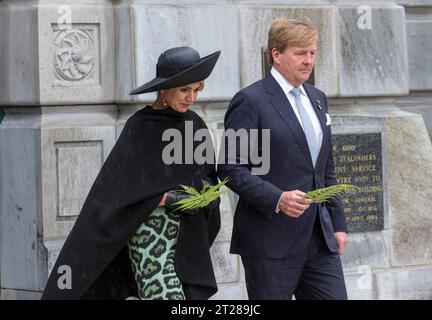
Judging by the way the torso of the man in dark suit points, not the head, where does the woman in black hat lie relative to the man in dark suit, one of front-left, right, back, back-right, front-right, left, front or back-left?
back-right

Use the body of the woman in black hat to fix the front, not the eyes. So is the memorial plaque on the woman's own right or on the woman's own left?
on the woman's own left

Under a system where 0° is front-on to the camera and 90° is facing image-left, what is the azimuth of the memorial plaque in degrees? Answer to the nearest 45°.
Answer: approximately 0°
